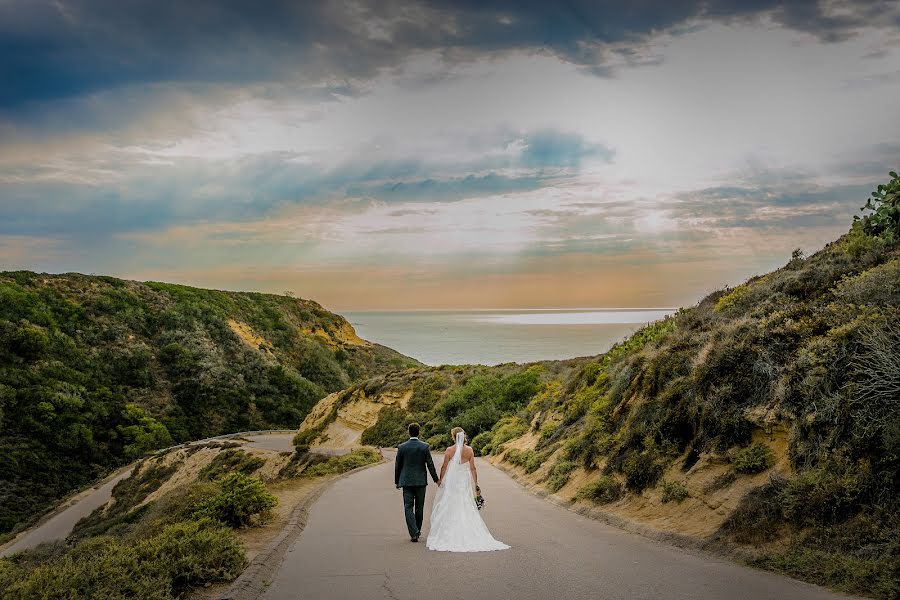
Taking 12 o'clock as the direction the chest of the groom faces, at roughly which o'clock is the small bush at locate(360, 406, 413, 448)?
The small bush is roughly at 12 o'clock from the groom.

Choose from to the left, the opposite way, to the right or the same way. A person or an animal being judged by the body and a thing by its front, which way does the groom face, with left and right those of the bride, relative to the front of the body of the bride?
the same way

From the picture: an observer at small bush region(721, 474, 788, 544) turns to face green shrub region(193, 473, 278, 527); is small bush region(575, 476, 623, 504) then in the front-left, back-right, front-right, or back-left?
front-right

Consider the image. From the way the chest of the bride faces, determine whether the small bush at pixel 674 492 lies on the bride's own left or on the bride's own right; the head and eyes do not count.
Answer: on the bride's own right

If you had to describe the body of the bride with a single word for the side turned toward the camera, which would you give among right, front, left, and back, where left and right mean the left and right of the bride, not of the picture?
back

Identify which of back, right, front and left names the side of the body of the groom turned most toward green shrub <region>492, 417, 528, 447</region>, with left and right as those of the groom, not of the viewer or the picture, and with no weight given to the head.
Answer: front

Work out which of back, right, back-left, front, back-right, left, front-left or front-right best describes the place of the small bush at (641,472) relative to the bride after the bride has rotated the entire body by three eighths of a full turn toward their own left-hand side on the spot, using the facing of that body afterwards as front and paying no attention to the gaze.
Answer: back

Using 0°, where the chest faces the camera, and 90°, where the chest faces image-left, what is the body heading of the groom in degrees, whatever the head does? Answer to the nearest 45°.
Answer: approximately 180°

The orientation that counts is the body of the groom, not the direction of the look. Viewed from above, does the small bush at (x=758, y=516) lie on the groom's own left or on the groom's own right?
on the groom's own right

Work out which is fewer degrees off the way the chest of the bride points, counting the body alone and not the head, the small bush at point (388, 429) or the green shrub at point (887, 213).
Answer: the small bush

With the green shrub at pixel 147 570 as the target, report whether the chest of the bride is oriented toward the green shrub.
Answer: no

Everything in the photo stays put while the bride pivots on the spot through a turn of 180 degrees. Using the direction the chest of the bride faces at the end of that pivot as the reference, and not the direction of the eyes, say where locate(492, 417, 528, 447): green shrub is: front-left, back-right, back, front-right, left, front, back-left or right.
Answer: back

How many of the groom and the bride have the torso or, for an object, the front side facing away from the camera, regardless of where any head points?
2
